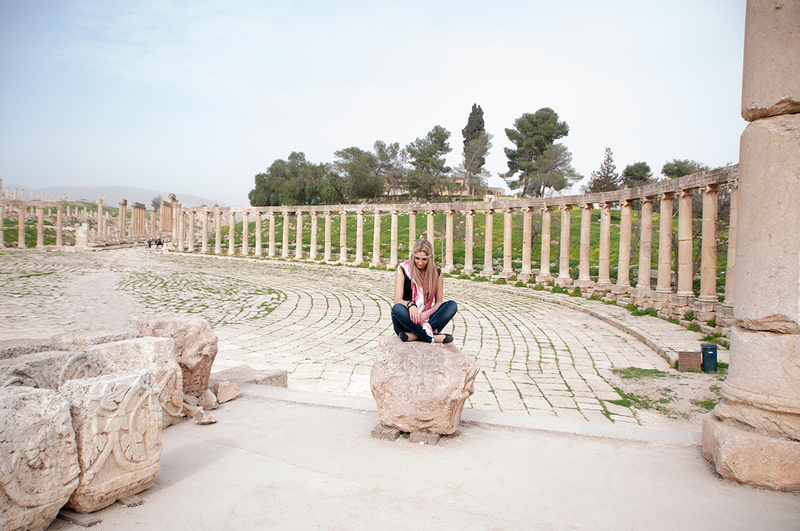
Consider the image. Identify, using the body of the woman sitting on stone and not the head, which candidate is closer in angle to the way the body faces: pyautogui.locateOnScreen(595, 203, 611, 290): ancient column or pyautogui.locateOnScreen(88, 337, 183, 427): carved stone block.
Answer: the carved stone block

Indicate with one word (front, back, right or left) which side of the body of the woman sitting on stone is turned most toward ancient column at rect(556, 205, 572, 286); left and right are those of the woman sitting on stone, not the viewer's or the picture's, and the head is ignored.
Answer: back

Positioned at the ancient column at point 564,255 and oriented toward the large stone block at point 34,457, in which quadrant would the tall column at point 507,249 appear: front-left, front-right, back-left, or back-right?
back-right

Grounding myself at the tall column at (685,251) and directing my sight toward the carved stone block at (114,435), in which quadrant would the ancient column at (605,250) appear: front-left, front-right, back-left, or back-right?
back-right

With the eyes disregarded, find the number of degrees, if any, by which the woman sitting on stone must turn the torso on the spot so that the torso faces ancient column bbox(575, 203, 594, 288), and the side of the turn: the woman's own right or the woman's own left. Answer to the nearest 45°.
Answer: approximately 180°

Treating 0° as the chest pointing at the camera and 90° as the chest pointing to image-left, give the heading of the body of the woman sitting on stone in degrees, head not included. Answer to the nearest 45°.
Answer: approximately 0°

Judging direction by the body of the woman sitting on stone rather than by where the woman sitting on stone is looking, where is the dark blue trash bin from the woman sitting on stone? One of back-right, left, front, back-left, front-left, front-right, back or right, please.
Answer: back-left

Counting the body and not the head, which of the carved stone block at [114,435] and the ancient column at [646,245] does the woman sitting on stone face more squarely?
the carved stone block

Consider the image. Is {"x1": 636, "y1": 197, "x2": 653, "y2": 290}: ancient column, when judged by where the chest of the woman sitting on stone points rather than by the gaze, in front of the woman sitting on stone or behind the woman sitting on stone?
behind

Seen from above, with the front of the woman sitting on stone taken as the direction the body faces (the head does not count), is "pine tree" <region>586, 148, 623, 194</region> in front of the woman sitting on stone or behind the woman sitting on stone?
behind

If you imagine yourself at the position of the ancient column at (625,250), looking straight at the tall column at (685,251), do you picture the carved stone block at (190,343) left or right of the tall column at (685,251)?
right

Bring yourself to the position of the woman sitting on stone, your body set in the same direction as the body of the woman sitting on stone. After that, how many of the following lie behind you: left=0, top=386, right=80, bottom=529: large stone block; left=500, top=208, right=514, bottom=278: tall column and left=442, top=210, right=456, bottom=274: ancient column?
2
